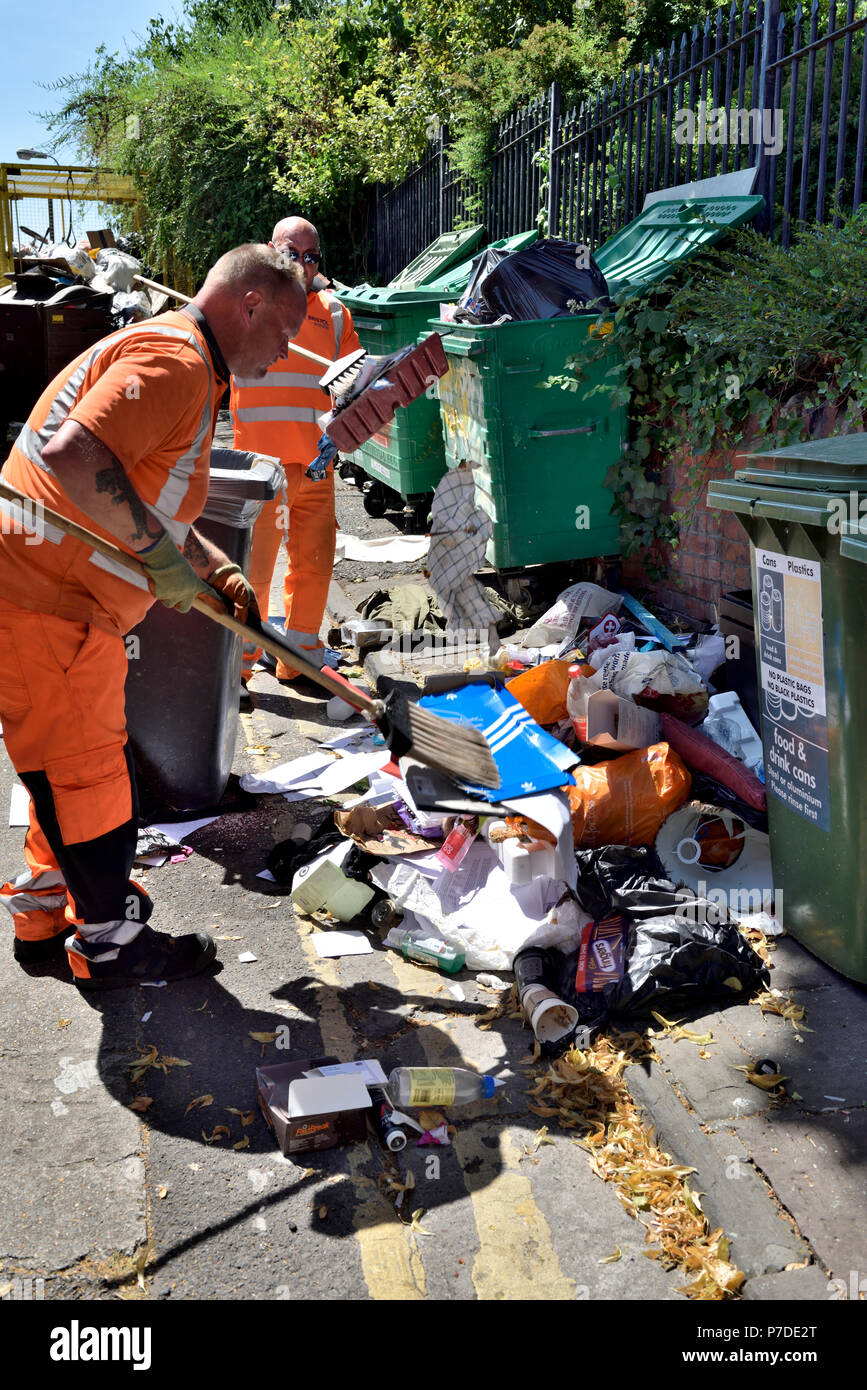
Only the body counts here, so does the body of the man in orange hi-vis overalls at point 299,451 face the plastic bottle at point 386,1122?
yes

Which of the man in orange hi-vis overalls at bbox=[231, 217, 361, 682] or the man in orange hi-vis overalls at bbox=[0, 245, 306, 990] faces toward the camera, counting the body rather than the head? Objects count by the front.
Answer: the man in orange hi-vis overalls at bbox=[231, 217, 361, 682]

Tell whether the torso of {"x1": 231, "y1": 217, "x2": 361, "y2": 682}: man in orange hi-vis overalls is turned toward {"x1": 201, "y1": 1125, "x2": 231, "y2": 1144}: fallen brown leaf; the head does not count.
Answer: yes

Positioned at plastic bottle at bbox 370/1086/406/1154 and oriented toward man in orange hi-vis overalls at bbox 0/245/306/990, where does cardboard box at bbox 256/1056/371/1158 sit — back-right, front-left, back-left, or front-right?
front-left

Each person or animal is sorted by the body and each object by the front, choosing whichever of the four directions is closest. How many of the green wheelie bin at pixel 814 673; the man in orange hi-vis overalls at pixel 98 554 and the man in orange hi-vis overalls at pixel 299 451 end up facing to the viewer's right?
1

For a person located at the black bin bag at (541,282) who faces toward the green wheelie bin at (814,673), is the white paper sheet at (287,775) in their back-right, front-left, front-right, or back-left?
front-right

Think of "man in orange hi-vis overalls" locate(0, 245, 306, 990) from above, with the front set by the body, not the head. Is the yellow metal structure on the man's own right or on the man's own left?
on the man's own left

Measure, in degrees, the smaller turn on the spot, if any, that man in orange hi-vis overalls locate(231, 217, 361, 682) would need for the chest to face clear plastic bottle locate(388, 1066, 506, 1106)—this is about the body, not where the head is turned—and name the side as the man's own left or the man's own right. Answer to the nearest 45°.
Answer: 0° — they already face it

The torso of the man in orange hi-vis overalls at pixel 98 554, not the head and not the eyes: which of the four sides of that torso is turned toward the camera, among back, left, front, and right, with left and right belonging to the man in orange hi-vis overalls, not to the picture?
right

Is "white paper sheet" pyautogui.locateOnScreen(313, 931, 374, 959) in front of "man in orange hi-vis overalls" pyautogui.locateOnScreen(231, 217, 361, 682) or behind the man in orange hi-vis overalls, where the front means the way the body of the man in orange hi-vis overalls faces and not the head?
in front

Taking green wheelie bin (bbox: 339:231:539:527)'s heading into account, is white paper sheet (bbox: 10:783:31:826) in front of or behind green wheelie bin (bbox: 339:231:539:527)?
in front

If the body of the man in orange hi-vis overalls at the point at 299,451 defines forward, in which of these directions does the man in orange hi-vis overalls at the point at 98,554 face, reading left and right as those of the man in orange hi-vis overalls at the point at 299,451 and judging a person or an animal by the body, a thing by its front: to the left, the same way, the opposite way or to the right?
to the left

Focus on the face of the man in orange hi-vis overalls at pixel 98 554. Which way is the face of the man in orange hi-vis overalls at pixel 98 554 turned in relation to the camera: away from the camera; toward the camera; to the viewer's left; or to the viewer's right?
to the viewer's right

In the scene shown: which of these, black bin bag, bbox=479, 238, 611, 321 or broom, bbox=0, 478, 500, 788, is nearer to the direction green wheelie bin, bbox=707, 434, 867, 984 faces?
the broom

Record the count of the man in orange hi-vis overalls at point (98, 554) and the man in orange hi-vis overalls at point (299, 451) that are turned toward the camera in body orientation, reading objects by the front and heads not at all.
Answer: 1

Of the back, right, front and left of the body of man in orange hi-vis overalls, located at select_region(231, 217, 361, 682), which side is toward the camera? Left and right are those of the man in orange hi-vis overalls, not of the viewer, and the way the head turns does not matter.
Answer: front
